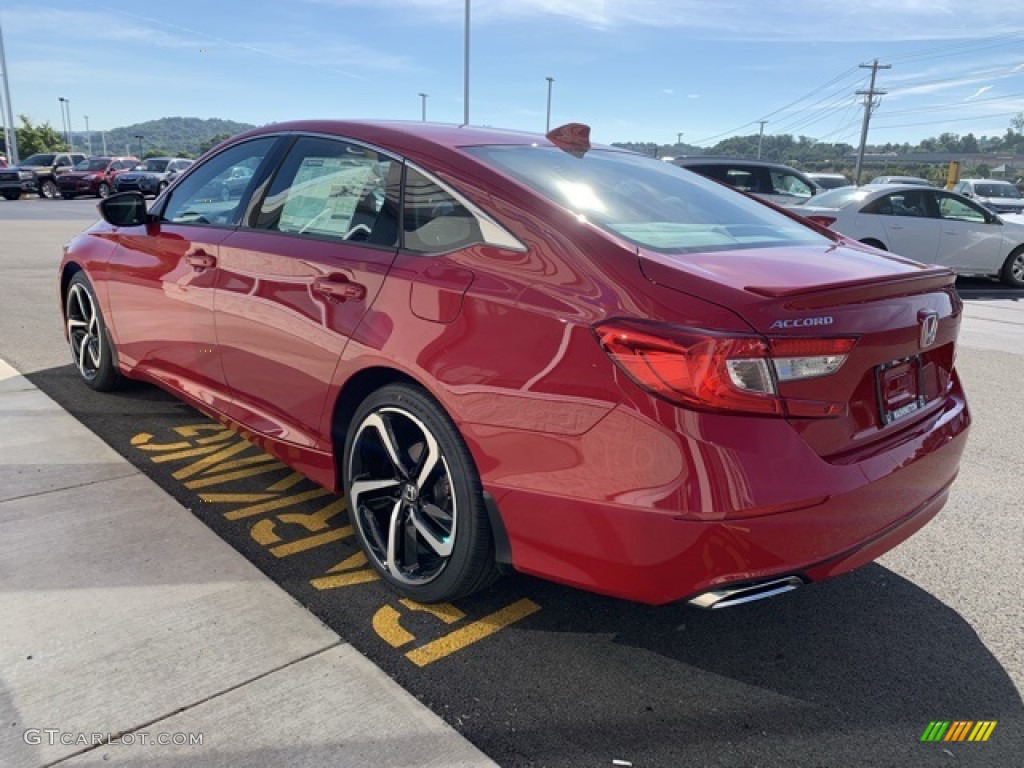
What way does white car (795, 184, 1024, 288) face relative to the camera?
to the viewer's right

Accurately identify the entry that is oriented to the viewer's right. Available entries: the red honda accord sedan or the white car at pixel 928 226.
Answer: the white car

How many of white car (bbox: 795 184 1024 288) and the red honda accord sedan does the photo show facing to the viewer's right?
1

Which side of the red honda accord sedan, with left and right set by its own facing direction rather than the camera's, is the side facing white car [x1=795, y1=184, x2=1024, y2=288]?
right

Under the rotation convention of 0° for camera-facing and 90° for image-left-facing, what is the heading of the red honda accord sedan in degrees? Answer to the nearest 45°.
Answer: approximately 135°

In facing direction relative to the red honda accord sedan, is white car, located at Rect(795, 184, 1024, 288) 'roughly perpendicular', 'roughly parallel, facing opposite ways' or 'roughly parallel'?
roughly parallel, facing opposite ways

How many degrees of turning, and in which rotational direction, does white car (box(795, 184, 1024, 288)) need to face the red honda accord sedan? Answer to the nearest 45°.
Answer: approximately 90° to its right
